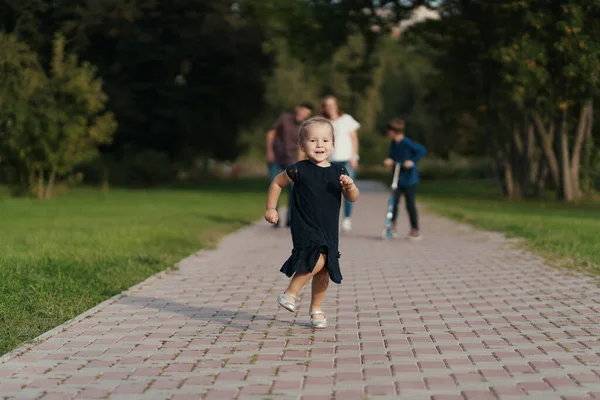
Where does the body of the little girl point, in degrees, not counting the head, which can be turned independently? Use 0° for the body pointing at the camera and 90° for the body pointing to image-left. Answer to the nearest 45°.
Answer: approximately 0°

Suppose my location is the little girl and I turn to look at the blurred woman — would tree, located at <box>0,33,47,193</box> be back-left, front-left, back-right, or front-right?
front-left

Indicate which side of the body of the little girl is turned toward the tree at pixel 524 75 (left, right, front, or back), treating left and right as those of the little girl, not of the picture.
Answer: back

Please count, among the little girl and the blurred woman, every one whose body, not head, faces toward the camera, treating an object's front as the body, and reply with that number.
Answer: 2

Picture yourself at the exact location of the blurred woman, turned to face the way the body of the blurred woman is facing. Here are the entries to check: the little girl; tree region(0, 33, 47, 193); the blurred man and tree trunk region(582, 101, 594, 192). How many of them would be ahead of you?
1

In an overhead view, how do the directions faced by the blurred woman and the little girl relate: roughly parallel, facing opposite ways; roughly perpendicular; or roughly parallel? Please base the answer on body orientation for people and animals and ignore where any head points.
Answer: roughly parallel

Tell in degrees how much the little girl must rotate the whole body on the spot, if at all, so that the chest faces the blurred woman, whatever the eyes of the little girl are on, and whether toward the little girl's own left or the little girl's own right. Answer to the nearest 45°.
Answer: approximately 180°

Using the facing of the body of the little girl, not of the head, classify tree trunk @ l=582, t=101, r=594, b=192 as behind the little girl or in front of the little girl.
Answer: behind

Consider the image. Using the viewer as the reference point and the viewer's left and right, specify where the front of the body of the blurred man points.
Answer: facing the viewer and to the right of the viewer

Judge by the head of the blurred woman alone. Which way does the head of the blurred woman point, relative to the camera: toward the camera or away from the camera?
toward the camera

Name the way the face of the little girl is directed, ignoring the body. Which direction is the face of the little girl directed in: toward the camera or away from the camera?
toward the camera

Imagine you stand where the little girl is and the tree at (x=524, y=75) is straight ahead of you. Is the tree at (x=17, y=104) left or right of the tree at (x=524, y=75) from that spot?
left

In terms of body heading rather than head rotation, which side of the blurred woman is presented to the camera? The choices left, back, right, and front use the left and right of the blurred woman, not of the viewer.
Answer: front
